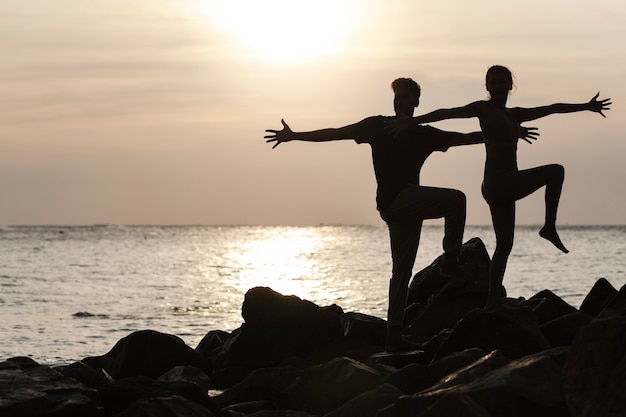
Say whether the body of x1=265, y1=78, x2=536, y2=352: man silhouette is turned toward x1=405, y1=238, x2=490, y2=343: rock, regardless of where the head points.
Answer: no

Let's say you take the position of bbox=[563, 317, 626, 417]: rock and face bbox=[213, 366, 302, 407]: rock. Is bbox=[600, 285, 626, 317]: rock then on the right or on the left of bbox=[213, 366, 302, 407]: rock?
right
